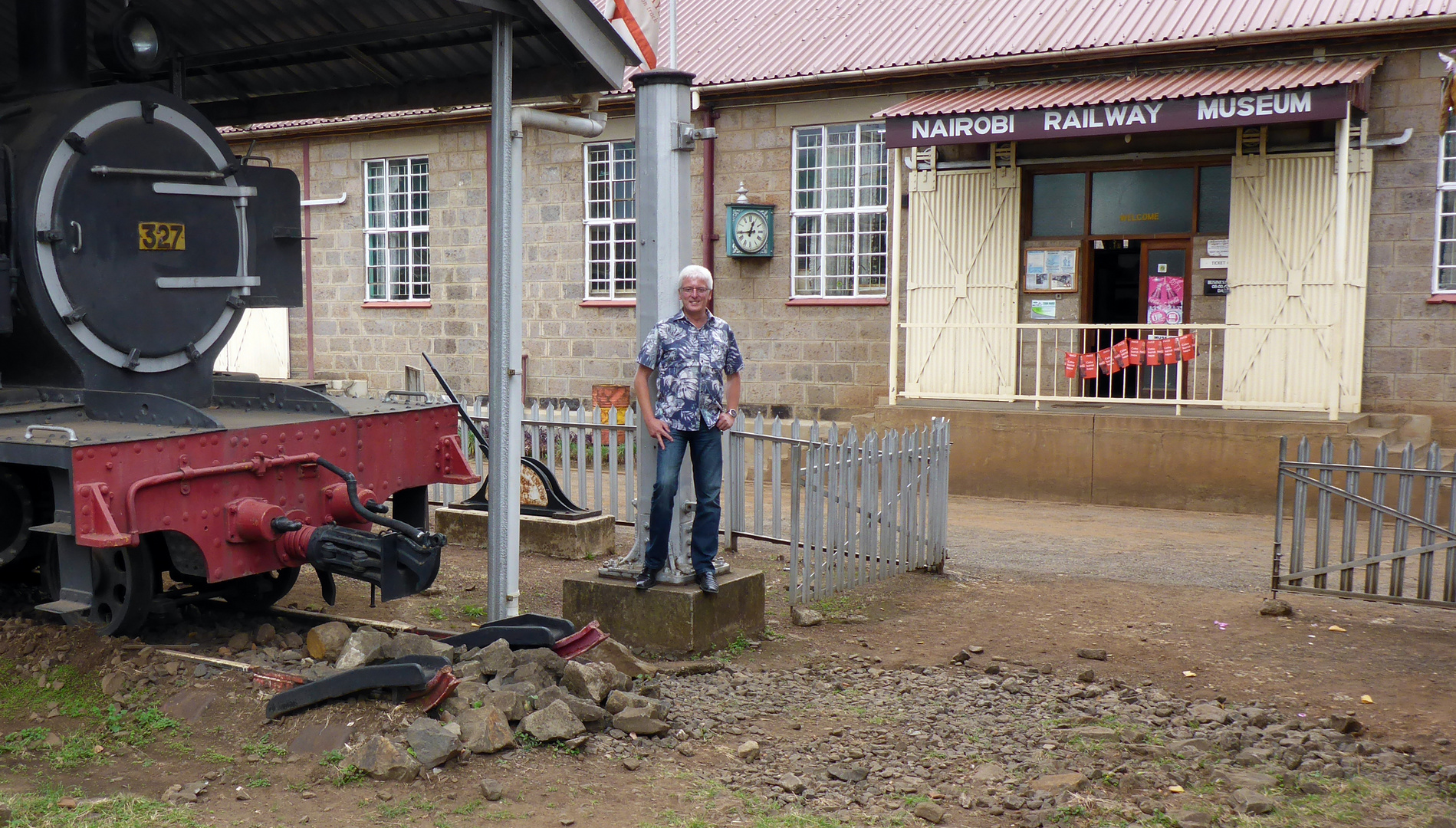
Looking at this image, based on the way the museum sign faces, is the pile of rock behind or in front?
in front

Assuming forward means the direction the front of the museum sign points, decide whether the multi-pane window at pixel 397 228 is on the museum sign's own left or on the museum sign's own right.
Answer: on the museum sign's own right

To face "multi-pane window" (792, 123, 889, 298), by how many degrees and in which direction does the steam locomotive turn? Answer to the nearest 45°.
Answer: approximately 90° to its left

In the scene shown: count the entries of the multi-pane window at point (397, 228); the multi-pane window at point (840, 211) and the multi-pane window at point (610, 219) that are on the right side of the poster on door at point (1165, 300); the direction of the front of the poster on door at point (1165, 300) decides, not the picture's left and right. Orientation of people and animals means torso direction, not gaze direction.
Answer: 3

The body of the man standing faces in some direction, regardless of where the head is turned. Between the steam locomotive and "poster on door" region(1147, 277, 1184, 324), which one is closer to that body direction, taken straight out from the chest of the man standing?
the steam locomotive

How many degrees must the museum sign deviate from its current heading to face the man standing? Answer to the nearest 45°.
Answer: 0° — it already faces them

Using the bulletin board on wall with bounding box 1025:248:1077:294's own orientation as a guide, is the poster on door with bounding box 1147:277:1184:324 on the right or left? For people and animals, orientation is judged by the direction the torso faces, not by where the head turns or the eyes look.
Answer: on its left

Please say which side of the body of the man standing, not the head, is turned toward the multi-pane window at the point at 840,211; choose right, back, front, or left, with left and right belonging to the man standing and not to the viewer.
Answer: back

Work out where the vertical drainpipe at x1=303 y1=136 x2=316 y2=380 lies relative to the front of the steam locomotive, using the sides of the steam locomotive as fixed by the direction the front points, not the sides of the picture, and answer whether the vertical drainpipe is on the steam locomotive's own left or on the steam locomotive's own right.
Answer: on the steam locomotive's own left

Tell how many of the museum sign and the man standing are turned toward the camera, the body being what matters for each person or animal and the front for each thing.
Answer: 2

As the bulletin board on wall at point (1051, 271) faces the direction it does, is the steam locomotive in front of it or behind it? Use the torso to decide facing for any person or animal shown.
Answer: in front
